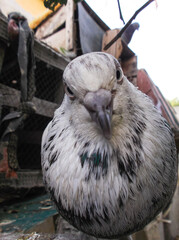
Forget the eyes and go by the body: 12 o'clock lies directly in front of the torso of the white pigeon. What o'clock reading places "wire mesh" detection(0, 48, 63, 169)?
The wire mesh is roughly at 5 o'clock from the white pigeon.

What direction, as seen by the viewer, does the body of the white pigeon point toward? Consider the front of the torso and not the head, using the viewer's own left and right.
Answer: facing the viewer
